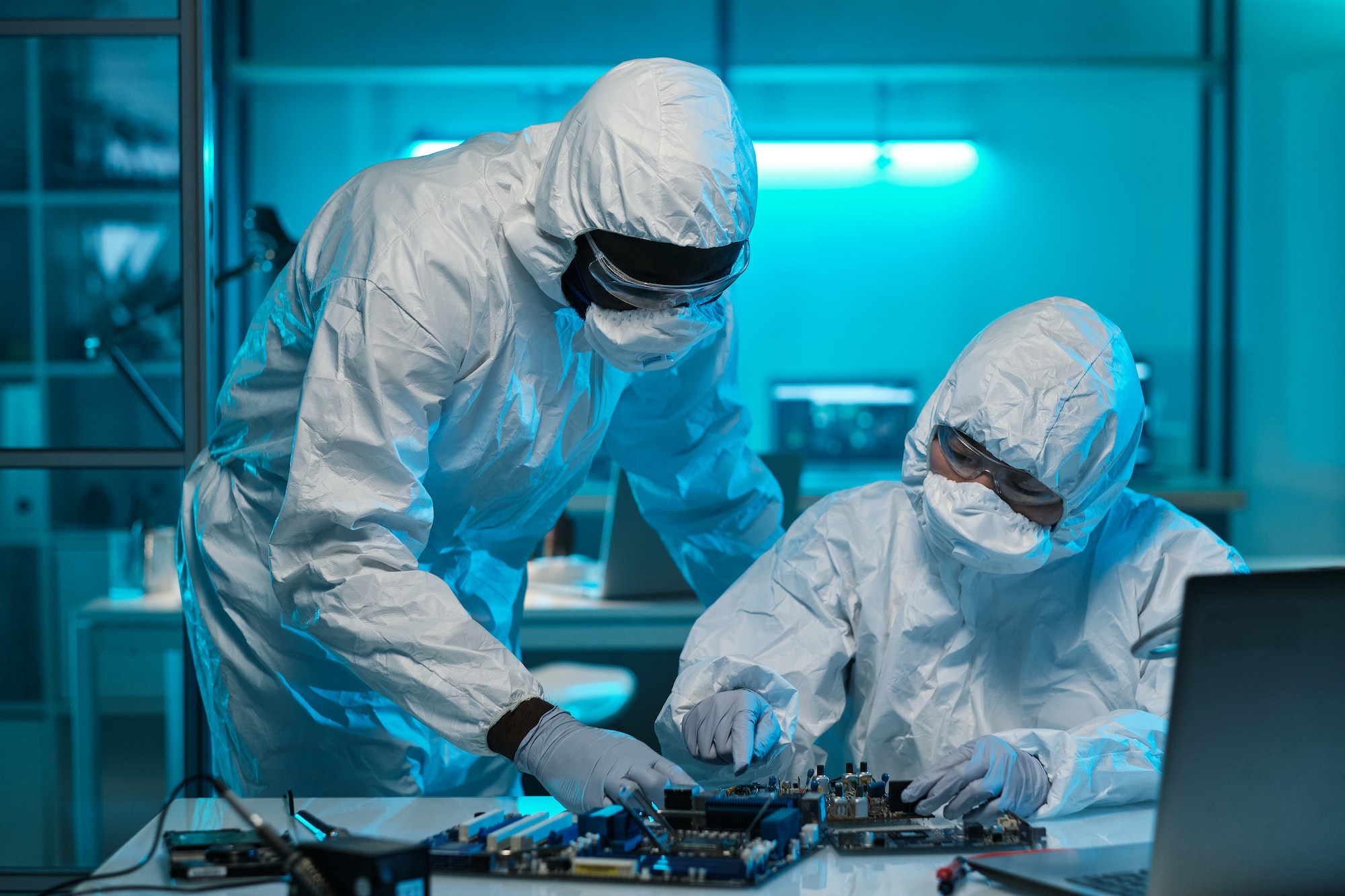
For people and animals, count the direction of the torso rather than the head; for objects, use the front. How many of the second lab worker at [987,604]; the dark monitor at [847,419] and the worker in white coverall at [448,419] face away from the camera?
0

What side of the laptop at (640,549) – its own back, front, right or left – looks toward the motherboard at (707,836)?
back

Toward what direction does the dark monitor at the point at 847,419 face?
toward the camera

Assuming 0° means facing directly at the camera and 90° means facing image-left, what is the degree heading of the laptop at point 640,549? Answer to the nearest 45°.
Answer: approximately 180°

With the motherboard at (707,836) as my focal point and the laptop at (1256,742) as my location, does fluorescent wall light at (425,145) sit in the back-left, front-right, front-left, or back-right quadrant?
front-right

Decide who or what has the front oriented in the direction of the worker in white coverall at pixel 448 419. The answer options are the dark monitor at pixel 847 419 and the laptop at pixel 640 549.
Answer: the dark monitor

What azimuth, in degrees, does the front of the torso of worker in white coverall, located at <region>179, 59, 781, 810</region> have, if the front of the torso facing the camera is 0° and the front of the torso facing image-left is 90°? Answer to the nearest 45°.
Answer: approximately 315°

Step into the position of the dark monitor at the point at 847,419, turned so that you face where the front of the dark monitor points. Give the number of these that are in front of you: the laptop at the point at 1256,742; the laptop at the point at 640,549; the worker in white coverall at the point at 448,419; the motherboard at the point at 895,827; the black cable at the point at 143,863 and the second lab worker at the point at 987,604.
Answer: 6

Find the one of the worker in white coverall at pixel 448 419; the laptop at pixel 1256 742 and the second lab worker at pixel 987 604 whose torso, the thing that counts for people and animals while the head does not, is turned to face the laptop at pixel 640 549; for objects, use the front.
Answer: the laptop at pixel 1256 742

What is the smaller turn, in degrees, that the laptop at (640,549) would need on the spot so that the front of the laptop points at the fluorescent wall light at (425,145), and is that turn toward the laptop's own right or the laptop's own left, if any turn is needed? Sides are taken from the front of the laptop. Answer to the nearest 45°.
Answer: approximately 45° to the laptop's own left

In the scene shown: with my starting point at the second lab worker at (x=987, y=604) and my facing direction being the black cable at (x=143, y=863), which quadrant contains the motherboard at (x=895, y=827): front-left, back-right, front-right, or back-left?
front-left

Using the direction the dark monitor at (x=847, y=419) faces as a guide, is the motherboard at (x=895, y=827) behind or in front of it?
in front

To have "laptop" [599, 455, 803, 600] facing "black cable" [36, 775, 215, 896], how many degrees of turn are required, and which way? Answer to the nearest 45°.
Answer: approximately 180°

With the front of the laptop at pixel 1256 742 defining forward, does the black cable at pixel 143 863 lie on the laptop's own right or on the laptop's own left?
on the laptop's own left

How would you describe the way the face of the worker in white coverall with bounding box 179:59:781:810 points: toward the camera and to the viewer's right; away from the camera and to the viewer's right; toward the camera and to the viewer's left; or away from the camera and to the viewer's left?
toward the camera and to the viewer's right

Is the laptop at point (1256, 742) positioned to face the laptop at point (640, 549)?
yes

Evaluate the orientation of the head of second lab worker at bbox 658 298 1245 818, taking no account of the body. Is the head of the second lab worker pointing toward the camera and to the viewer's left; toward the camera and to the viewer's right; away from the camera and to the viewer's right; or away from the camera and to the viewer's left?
toward the camera and to the viewer's left

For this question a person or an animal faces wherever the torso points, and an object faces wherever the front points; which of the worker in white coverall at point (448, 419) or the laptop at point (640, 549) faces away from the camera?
the laptop

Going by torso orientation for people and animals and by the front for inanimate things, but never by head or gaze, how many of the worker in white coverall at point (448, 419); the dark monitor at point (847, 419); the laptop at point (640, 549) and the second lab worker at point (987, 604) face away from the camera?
1
